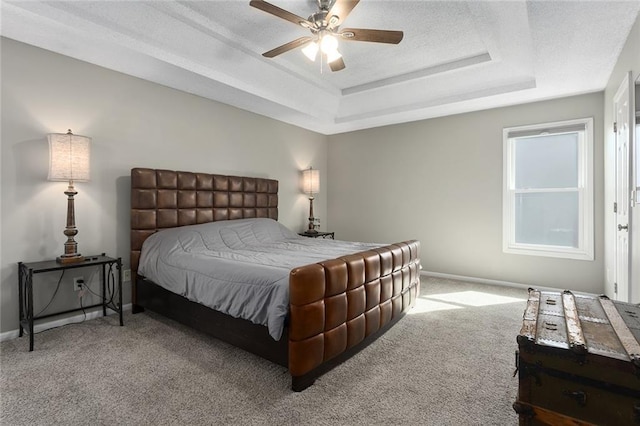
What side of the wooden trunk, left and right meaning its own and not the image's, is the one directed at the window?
back

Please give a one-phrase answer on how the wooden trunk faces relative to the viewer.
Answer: facing to the left of the viewer

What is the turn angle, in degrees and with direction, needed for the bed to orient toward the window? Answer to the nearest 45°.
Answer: approximately 45° to its left

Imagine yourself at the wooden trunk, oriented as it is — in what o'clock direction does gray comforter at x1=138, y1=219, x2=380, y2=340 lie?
The gray comforter is roughly at 12 o'clock from the wooden trunk.

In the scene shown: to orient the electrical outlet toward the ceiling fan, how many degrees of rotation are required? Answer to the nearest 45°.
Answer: approximately 45° to its left

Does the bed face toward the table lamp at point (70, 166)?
no

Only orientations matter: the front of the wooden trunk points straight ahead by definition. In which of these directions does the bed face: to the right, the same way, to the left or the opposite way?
the opposite way

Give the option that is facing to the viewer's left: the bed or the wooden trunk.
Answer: the wooden trunk

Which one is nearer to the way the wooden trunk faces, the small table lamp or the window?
the small table lamp

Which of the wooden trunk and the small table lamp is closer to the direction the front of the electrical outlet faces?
the wooden trunk

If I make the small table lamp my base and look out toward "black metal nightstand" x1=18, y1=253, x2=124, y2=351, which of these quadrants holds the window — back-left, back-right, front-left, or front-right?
back-left

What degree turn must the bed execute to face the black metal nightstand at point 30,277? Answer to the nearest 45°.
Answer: approximately 135° to its right

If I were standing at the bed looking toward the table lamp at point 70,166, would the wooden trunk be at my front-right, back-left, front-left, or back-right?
back-left

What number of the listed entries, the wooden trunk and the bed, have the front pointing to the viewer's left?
1
